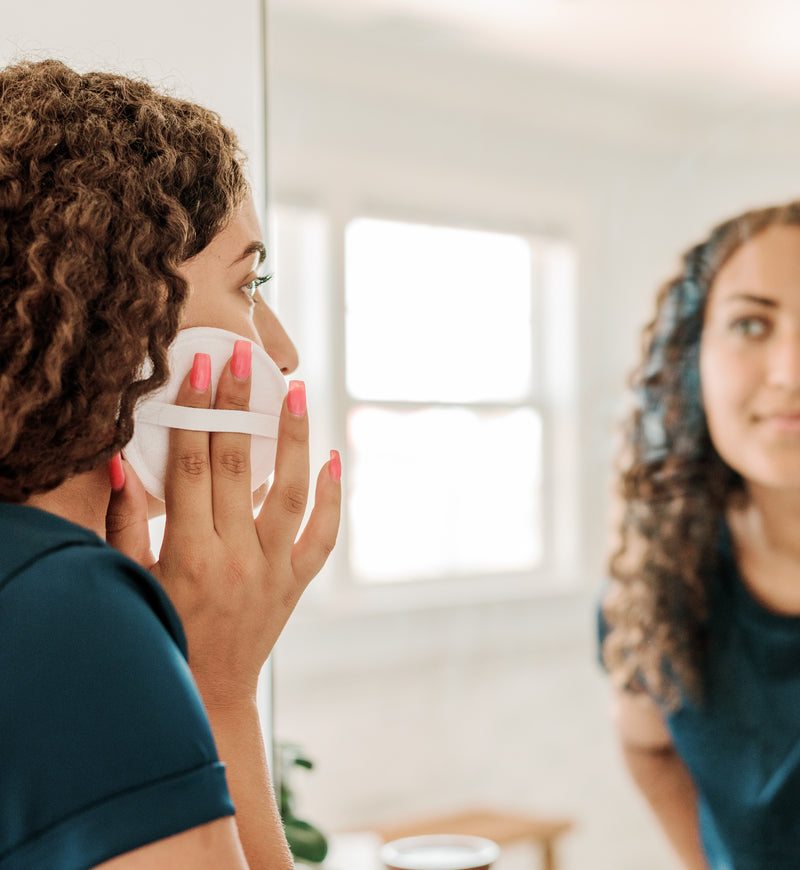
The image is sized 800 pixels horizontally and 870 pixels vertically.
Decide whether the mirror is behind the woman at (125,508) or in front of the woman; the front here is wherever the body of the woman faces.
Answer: in front

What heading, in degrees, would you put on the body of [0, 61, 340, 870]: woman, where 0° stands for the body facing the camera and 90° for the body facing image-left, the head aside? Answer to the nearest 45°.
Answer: approximately 225°

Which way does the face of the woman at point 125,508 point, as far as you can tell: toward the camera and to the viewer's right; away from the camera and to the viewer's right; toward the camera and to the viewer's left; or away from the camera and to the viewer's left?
away from the camera and to the viewer's right
